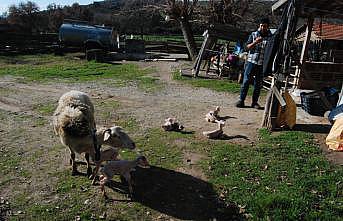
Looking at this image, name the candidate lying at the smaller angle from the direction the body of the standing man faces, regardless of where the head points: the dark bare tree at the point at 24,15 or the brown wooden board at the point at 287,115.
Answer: the brown wooden board

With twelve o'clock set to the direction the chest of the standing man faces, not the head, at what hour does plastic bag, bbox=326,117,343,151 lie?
The plastic bag is roughly at 11 o'clock from the standing man.

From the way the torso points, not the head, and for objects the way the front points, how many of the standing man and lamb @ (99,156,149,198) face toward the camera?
1

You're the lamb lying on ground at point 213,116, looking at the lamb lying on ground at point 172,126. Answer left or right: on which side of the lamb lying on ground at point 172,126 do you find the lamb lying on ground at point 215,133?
left

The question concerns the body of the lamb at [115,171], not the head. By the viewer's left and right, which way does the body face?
facing to the right of the viewer

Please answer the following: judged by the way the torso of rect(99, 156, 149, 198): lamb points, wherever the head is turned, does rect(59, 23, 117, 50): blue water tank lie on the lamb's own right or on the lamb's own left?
on the lamb's own left

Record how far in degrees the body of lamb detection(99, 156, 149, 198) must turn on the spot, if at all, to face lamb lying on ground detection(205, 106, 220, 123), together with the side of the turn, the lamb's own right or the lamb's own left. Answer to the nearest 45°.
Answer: approximately 45° to the lamb's own left

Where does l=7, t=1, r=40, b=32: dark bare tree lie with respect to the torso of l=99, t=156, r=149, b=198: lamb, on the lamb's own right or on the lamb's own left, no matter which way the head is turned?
on the lamb's own left
